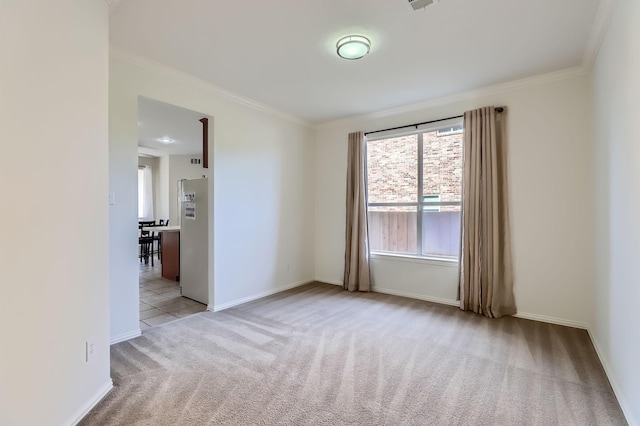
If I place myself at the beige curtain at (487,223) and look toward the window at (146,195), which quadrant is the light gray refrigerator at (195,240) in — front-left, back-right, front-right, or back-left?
front-left

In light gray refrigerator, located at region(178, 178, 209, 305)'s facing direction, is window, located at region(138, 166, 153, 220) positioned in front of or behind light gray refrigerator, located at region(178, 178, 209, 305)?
in front

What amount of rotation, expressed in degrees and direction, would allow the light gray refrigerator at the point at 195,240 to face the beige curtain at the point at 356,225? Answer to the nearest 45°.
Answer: approximately 135° to its right

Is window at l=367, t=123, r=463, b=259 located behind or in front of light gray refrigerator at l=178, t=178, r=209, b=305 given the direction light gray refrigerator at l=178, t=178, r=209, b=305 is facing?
behind

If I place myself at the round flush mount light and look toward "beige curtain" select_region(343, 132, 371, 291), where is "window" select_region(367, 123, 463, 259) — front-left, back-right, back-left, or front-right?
front-right

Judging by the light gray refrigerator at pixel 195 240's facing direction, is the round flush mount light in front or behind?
behind

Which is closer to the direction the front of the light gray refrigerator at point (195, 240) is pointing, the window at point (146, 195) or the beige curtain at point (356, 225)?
the window
